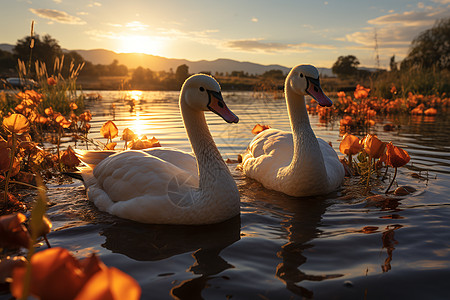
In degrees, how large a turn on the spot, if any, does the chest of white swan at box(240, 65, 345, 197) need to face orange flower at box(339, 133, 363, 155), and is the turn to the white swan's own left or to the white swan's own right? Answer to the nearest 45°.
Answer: approximately 90° to the white swan's own left

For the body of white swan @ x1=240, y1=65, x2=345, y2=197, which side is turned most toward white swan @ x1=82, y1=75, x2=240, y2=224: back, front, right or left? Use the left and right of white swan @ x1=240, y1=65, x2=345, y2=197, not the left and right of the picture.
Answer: right

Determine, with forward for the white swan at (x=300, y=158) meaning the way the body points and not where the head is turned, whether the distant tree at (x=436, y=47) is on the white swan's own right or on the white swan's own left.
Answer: on the white swan's own left

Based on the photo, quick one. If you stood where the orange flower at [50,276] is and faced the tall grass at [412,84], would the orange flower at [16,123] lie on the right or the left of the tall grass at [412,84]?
left

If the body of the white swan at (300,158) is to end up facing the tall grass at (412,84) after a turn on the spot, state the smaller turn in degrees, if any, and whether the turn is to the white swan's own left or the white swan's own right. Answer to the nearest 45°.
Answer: approximately 135° to the white swan's own left

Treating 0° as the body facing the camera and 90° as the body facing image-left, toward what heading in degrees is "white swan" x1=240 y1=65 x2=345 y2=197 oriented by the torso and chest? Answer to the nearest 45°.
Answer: approximately 315°

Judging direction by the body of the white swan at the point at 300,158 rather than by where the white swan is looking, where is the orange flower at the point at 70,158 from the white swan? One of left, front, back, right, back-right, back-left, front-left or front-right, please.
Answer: back-right
